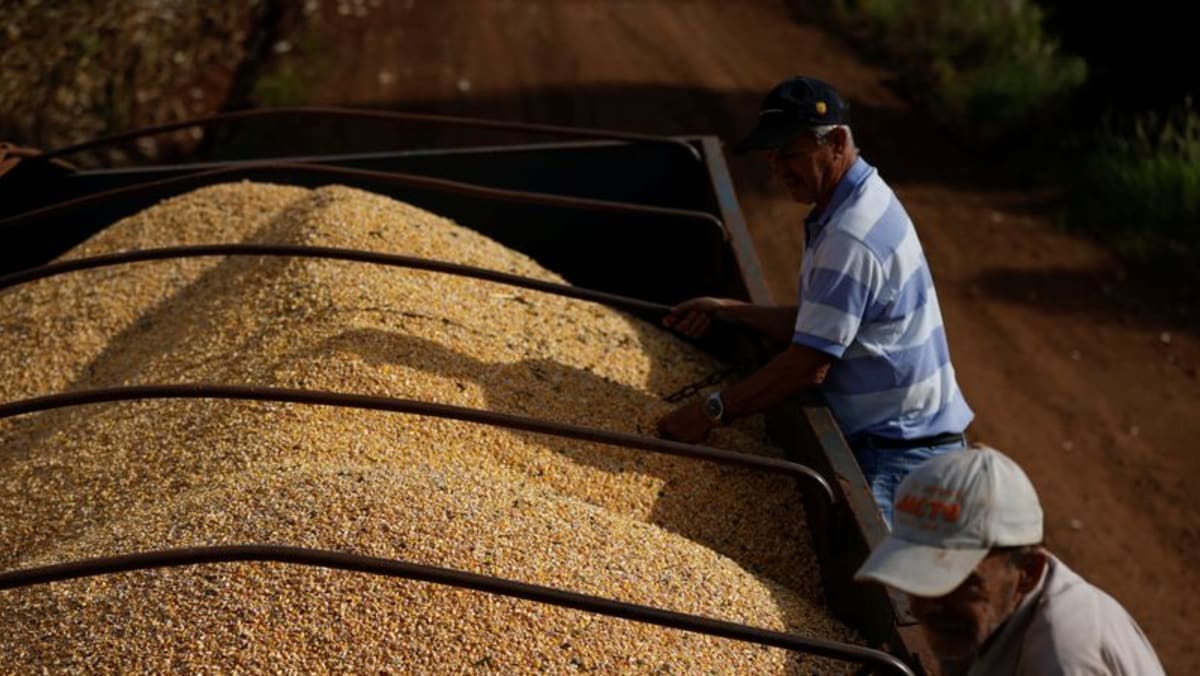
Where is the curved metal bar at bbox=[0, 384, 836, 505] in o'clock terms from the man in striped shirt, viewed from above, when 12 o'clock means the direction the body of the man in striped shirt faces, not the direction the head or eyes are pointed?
The curved metal bar is roughly at 11 o'clock from the man in striped shirt.

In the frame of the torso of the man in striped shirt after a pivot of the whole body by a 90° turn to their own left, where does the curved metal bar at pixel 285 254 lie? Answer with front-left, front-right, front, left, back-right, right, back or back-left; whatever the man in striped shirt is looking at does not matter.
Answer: right

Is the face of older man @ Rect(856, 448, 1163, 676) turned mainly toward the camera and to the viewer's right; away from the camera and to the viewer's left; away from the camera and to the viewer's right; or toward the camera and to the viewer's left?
toward the camera and to the viewer's left

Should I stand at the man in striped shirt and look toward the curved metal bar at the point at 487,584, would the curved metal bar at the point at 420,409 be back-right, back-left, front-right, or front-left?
front-right

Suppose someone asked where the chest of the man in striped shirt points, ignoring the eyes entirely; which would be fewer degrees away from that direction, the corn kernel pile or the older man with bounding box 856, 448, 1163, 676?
the corn kernel pile

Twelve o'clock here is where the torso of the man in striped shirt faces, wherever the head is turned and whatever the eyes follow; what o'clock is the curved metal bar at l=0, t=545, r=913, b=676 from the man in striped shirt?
The curved metal bar is roughly at 10 o'clock from the man in striped shirt.

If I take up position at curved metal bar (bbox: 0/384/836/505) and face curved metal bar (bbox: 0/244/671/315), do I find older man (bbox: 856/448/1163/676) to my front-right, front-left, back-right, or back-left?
back-right

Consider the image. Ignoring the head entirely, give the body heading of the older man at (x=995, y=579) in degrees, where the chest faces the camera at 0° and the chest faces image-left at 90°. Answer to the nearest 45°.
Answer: approximately 45°

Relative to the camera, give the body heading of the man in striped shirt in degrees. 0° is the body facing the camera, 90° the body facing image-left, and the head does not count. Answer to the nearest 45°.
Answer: approximately 90°

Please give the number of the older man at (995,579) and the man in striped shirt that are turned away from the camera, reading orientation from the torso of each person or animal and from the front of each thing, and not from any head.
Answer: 0

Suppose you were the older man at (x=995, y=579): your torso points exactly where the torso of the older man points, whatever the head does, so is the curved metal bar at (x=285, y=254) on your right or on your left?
on your right
